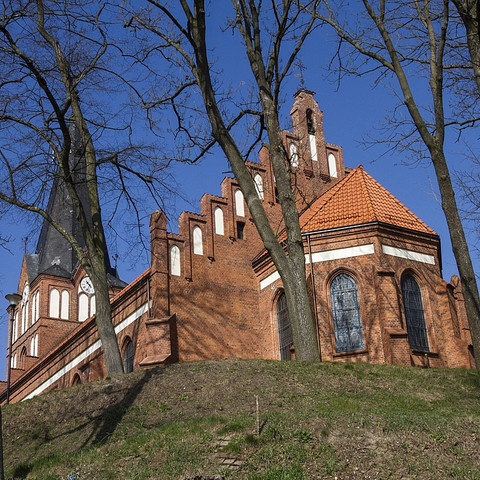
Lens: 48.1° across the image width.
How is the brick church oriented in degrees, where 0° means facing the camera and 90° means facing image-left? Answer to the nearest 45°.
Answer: approximately 135°
